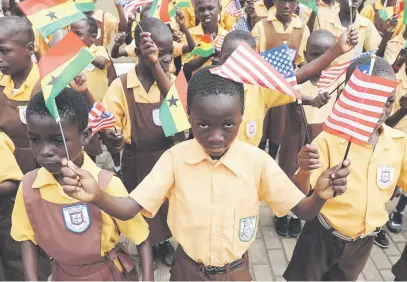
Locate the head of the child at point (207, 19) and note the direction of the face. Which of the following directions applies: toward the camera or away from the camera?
toward the camera

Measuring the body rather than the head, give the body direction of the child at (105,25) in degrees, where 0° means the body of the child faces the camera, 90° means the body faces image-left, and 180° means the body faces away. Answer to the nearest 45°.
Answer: approximately 45°

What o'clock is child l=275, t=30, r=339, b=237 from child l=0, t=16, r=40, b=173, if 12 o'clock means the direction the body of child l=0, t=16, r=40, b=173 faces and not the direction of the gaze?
child l=275, t=30, r=339, b=237 is roughly at 8 o'clock from child l=0, t=16, r=40, b=173.

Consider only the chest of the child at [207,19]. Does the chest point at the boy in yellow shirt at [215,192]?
yes

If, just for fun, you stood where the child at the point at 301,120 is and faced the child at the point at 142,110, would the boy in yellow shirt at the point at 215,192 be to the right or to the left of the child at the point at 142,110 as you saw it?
left

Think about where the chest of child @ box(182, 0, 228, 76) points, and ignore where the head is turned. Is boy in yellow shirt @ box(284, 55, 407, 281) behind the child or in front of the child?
in front

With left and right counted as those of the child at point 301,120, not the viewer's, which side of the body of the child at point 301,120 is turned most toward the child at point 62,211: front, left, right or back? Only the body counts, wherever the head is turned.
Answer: front

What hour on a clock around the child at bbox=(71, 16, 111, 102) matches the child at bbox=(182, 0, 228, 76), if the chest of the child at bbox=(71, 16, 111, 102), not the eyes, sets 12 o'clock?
the child at bbox=(182, 0, 228, 76) is roughly at 7 o'clock from the child at bbox=(71, 16, 111, 102).

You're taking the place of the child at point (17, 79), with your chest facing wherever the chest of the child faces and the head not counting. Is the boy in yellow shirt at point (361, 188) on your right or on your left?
on your left

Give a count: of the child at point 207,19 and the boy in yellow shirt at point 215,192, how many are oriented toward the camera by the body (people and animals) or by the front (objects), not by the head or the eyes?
2

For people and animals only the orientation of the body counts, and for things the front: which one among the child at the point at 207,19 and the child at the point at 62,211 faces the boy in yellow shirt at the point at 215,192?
the child at the point at 207,19

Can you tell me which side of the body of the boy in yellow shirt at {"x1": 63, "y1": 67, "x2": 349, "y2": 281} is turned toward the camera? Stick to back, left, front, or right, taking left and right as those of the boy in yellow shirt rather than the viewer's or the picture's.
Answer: front

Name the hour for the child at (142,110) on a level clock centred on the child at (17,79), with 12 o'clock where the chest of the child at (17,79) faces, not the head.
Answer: the child at (142,110) is roughly at 8 o'clock from the child at (17,79).

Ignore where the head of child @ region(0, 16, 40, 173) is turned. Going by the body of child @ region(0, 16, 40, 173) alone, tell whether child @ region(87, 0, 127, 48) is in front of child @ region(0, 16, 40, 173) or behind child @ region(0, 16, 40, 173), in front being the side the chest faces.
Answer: behind

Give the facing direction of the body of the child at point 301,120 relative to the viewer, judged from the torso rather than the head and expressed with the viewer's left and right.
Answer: facing the viewer and to the left of the viewer
